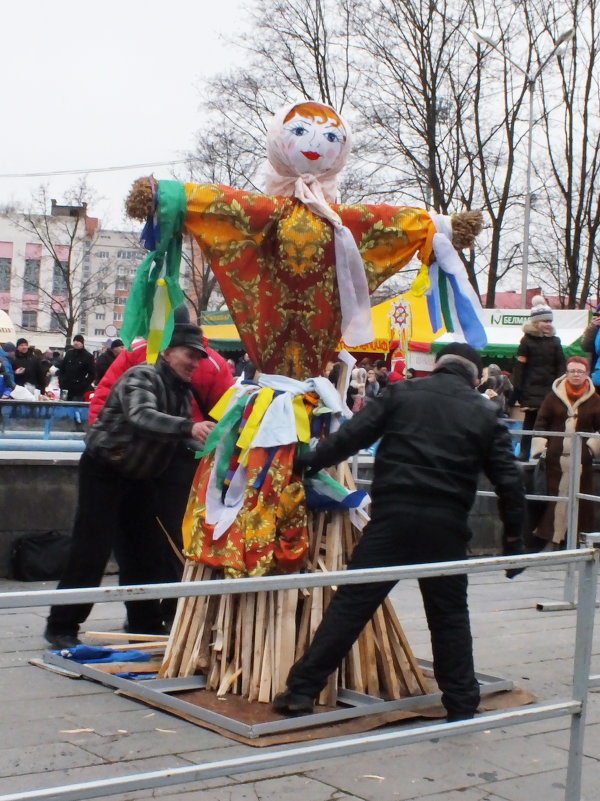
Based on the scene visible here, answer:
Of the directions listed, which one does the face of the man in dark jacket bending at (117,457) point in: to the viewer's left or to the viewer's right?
to the viewer's right

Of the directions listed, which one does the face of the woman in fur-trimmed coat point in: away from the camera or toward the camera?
toward the camera

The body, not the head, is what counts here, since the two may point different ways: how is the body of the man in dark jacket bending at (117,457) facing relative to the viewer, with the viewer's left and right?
facing to the right of the viewer

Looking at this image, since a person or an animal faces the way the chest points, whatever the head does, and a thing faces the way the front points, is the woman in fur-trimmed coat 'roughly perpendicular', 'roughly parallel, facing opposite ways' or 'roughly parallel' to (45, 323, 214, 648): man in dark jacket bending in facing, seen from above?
roughly perpendicular

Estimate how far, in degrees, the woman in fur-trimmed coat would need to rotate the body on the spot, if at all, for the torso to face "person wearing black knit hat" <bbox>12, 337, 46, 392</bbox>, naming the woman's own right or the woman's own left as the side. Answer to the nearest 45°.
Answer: approximately 135° to the woman's own right

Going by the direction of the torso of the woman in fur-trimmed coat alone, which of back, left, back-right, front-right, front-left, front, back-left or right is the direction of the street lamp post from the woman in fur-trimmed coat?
back

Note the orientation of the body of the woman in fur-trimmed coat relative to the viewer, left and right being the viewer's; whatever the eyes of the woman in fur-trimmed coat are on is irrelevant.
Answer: facing the viewer

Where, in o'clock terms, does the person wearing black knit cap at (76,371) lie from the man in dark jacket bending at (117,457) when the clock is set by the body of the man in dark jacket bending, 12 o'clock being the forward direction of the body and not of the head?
The person wearing black knit cap is roughly at 9 o'clock from the man in dark jacket bending.

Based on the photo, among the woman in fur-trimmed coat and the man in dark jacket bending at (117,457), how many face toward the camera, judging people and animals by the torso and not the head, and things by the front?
1

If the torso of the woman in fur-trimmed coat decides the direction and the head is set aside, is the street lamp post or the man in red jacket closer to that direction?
the man in red jacket

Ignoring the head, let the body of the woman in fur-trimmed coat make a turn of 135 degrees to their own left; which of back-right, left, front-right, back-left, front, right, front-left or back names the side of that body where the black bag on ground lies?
back

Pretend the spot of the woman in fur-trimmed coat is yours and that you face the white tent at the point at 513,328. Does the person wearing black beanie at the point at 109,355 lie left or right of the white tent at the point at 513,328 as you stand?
left

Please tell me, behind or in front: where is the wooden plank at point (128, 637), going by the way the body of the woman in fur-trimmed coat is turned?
in front

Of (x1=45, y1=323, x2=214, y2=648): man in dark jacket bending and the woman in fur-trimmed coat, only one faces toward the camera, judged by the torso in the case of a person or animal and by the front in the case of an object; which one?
the woman in fur-trimmed coat

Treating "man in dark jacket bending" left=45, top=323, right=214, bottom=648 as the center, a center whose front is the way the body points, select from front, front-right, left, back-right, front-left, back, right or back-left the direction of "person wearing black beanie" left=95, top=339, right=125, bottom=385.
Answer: left

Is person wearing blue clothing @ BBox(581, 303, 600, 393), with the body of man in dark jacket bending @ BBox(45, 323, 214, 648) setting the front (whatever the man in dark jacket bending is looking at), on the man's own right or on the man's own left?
on the man's own left

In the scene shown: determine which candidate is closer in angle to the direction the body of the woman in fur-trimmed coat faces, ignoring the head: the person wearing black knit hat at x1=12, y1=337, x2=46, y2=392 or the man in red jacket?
the man in red jacket

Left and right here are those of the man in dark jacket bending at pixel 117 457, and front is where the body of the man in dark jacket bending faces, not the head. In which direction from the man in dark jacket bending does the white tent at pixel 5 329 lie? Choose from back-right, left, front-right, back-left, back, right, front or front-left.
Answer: left
